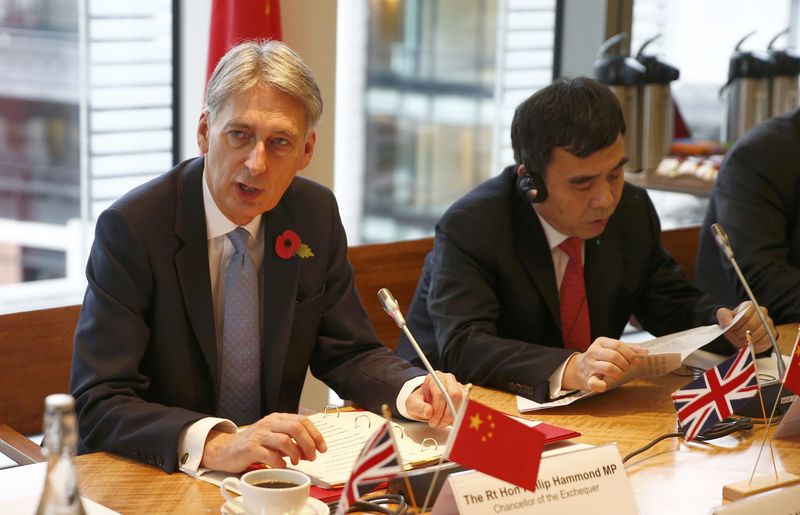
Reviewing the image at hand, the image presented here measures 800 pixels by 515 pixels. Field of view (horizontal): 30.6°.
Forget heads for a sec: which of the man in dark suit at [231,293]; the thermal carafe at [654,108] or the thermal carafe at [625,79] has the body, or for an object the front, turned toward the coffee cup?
the man in dark suit

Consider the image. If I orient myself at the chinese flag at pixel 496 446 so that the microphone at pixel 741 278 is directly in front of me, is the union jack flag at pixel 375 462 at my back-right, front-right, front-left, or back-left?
back-left

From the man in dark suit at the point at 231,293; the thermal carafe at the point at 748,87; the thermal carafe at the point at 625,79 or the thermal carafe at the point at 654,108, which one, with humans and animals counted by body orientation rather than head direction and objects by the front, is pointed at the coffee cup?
the man in dark suit

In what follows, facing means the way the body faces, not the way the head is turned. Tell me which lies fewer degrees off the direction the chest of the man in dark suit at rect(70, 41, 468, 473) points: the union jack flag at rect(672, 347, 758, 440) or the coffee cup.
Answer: the coffee cup

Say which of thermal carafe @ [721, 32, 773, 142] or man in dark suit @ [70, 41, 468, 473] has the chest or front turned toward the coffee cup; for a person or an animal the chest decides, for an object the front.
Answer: the man in dark suit

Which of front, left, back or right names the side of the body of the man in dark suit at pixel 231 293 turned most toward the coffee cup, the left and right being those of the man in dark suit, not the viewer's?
front
